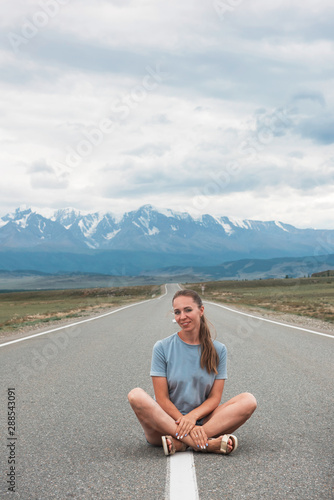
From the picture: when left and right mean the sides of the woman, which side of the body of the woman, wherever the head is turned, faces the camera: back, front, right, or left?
front
